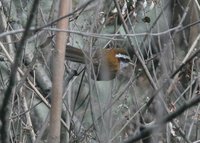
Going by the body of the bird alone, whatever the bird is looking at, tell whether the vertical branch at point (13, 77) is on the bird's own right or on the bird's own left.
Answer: on the bird's own right

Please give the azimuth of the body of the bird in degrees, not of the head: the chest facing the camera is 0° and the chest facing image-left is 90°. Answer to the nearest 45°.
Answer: approximately 270°

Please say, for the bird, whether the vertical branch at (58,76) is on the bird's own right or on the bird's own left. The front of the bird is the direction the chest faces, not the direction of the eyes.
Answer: on the bird's own right
